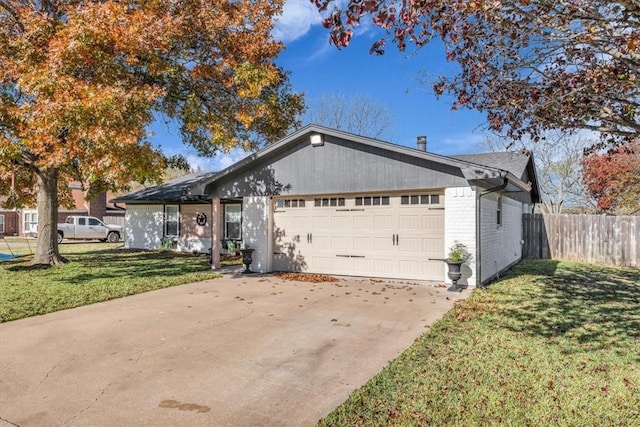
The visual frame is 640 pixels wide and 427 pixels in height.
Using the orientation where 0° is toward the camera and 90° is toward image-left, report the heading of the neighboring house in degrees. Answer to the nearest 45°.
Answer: approximately 0°

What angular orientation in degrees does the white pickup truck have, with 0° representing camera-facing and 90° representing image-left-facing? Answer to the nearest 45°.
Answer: approximately 270°

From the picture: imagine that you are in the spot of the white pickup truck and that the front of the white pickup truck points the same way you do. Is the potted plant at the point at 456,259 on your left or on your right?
on your right

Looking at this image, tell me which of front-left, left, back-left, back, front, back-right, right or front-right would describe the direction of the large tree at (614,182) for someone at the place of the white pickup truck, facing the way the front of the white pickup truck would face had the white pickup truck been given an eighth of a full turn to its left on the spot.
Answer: right

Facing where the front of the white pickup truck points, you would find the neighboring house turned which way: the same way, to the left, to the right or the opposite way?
to the right

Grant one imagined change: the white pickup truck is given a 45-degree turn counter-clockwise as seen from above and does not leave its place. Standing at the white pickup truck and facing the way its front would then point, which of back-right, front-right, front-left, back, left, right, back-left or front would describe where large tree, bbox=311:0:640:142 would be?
back-right

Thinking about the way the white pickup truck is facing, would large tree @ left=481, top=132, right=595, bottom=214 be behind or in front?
in front

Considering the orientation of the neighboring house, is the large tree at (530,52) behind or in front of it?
in front

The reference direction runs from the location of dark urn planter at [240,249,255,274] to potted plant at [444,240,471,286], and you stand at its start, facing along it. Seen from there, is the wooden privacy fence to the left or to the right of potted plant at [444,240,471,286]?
left

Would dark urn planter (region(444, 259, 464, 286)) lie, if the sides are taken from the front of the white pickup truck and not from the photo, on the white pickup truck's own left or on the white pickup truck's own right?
on the white pickup truck's own right

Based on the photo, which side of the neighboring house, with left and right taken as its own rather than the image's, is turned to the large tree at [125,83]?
front

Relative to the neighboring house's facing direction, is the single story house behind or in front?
in front

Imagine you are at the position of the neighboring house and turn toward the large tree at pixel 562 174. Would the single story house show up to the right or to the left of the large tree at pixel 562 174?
right

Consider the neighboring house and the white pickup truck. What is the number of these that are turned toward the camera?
1
